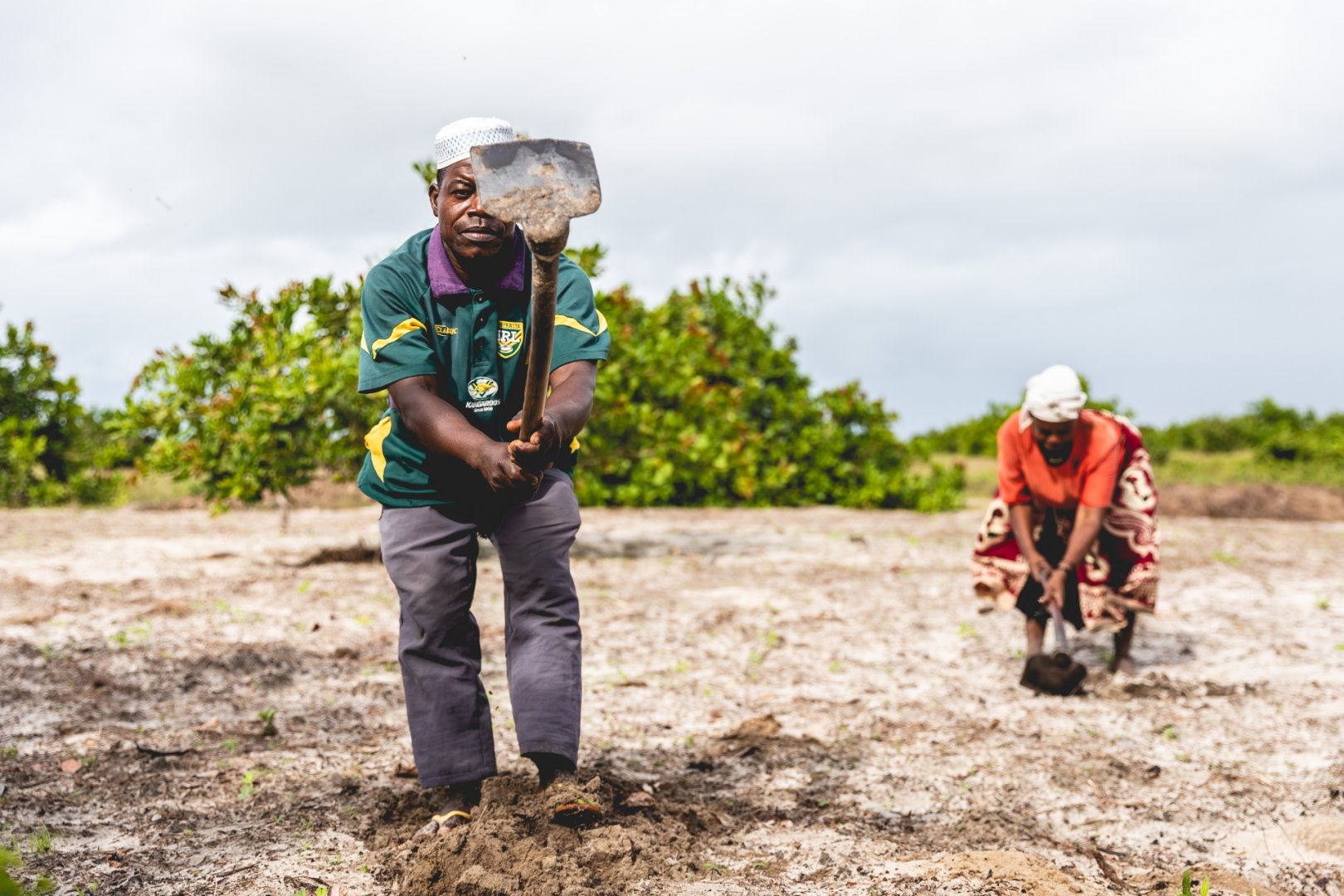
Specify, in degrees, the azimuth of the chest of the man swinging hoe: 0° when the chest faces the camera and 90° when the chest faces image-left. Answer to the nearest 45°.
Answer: approximately 0°

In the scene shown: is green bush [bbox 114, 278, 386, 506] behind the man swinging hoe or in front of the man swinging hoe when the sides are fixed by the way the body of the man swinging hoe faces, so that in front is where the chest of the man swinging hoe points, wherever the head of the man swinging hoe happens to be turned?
behind

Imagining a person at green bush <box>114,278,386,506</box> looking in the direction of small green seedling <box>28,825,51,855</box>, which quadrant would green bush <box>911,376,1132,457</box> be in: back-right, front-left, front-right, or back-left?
back-left

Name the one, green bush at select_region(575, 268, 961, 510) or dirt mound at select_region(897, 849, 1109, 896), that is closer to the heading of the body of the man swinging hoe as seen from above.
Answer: the dirt mound

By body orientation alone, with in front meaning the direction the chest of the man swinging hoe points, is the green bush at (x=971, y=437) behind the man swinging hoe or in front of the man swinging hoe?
behind

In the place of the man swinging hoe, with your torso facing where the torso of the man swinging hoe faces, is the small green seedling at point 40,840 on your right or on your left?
on your right

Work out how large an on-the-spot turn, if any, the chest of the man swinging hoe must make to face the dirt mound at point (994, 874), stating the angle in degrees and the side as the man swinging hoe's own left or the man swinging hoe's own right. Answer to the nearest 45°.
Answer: approximately 90° to the man swinging hoe's own left

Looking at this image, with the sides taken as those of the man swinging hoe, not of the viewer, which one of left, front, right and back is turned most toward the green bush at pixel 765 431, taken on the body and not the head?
back
